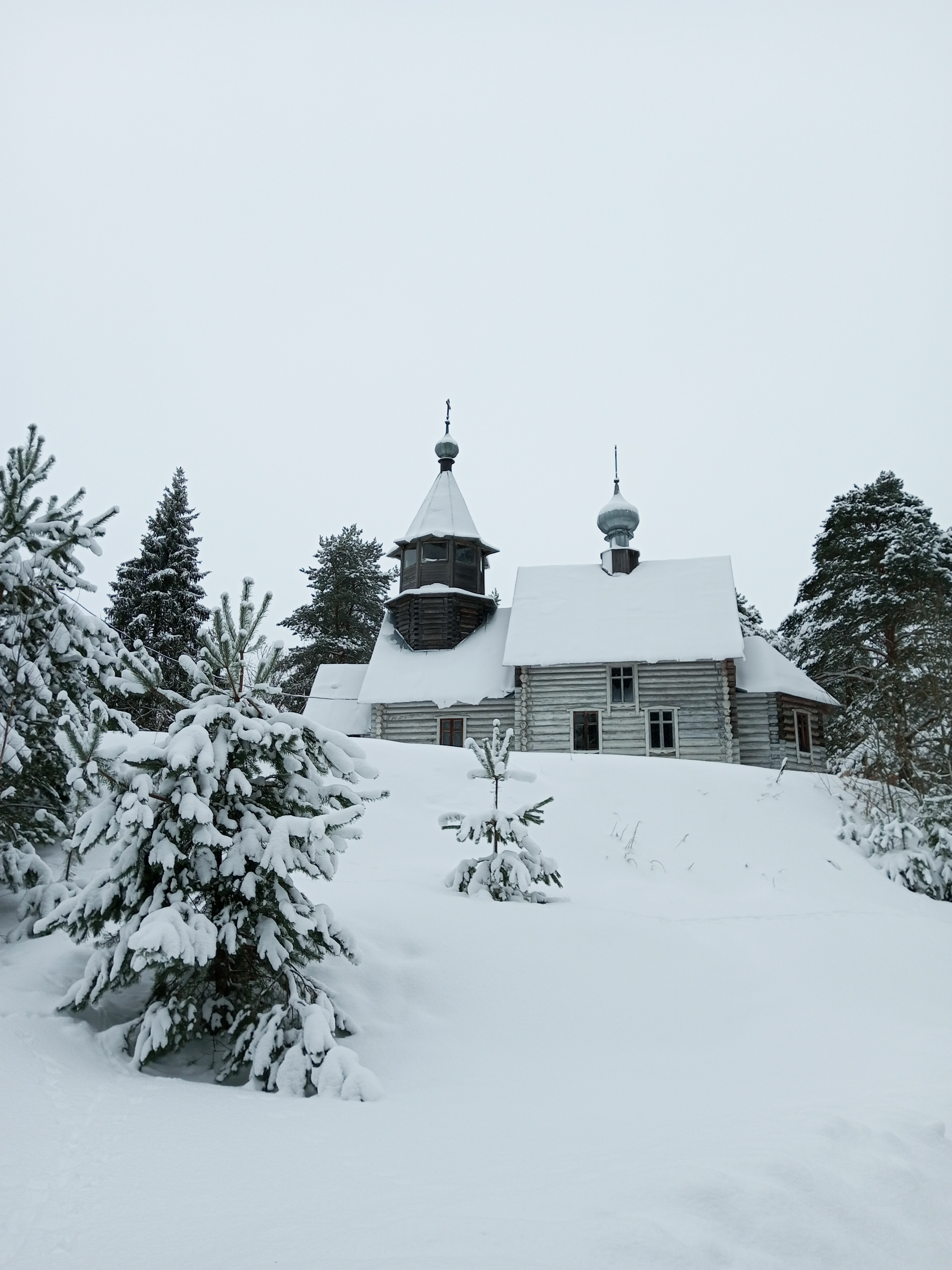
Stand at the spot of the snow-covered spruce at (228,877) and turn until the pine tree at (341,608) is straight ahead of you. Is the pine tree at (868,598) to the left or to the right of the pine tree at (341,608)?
right

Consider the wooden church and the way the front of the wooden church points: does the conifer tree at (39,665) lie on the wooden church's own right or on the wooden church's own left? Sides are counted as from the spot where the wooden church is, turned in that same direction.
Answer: on the wooden church's own left

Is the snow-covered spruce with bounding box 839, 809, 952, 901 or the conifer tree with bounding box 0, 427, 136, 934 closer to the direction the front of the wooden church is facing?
the conifer tree

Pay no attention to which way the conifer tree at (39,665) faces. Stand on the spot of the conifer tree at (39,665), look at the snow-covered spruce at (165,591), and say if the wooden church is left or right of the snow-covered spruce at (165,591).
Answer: right

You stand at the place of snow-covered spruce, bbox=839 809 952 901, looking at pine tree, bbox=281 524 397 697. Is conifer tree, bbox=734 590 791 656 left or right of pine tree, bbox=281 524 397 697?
right

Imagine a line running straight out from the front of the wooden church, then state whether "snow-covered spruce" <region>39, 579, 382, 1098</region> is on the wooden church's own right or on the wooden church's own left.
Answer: on the wooden church's own left

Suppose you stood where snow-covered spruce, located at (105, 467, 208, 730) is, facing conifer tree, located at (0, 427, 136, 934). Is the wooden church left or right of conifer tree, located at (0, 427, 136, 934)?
left

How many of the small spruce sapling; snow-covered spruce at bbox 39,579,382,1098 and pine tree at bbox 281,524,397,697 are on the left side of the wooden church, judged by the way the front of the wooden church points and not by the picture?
2

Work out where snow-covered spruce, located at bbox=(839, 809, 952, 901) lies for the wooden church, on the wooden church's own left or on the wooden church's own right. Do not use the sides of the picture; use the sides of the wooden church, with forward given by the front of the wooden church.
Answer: on the wooden church's own left

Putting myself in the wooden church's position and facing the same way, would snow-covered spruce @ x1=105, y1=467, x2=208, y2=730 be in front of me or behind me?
in front

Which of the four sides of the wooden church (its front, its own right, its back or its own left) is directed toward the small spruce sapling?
left

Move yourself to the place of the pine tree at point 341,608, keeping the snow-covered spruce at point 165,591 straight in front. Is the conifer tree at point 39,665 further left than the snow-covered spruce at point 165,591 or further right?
left

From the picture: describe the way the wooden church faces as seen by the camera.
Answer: facing to the left of the viewer

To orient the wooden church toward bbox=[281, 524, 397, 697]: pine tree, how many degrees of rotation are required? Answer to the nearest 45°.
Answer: approximately 45° to its right
